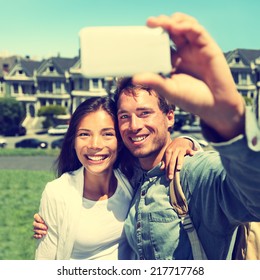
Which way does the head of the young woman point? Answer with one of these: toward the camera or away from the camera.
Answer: toward the camera

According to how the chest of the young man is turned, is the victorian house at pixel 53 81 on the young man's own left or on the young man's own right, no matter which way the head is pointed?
on the young man's own right

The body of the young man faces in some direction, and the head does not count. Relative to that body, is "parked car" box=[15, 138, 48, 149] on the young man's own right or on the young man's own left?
on the young man's own right

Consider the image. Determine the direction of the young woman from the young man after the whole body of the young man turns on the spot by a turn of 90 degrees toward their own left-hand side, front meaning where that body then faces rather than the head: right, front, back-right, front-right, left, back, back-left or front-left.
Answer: back

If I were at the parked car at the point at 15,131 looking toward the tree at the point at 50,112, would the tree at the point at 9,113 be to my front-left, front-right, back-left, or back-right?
front-left

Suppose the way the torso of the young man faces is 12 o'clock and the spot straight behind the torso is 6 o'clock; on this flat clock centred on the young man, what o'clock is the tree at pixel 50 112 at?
The tree is roughly at 4 o'clock from the young man.

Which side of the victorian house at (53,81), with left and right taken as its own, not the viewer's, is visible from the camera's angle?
front

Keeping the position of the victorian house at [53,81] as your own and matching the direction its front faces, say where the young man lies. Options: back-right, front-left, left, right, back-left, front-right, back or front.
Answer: front

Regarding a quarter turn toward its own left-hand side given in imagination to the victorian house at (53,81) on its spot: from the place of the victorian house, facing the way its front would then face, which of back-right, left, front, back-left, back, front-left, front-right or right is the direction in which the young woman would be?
right

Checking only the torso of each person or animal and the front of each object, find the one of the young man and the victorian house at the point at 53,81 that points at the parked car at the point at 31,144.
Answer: the victorian house

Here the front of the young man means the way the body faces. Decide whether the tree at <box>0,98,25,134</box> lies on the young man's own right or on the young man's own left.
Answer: on the young man's own right

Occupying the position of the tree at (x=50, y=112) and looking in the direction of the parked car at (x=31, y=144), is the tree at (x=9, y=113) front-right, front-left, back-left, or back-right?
front-right

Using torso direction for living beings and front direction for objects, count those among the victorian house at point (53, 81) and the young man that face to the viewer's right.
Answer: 0
